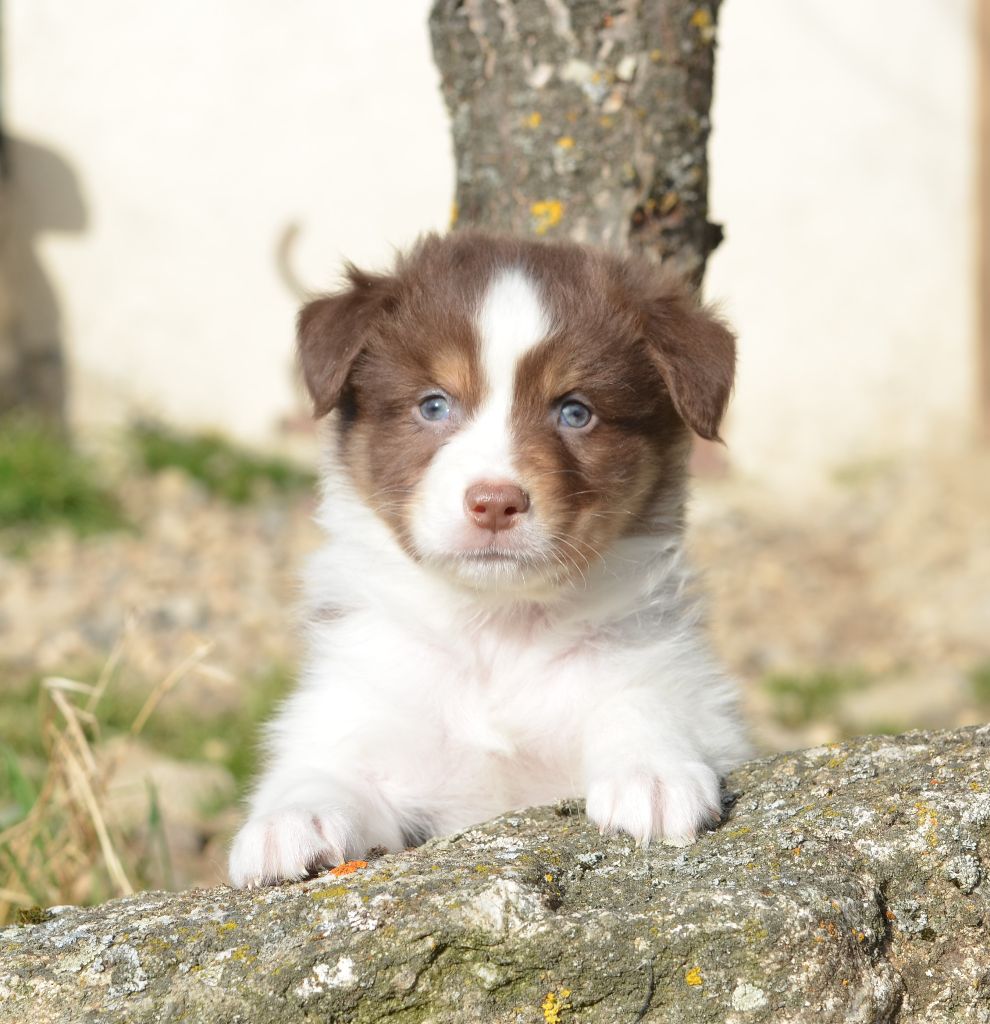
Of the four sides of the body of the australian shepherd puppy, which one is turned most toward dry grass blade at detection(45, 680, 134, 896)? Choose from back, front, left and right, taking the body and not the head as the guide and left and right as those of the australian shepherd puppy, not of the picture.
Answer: right

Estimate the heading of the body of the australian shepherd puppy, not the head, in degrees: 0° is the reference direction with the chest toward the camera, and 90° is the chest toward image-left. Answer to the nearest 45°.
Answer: approximately 0°

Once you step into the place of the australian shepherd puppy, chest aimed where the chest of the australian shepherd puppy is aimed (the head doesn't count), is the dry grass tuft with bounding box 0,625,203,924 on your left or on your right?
on your right

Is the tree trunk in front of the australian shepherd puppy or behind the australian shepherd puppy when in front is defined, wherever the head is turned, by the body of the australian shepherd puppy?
behind
